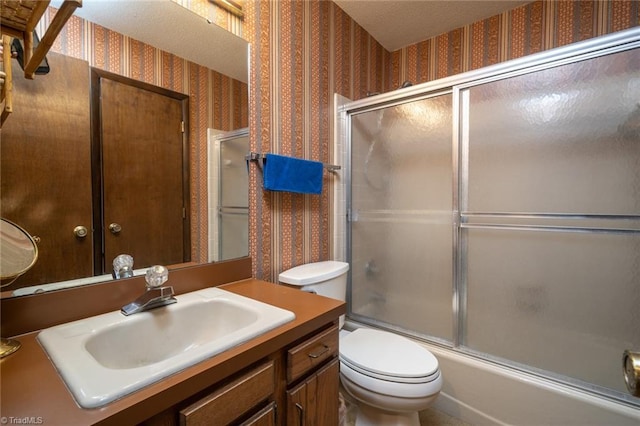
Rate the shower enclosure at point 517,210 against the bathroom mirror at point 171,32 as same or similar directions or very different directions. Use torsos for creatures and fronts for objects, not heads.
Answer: very different directions

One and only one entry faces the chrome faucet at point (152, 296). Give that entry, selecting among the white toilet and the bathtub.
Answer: the bathtub

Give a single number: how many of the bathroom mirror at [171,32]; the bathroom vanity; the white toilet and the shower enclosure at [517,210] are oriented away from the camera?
0

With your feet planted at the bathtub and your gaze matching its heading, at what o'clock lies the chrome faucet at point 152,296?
The chrome faucet is roughly at 12 o'clock from the bathtub.

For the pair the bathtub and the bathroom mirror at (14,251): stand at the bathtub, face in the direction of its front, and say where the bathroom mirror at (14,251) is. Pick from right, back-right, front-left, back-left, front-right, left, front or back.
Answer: front

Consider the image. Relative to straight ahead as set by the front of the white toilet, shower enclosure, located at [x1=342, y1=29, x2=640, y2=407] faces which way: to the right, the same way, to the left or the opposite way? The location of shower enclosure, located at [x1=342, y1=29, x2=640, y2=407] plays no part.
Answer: to the right

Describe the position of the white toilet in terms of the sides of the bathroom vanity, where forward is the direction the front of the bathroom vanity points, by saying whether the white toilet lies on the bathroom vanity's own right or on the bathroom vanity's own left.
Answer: on the bathroom vanity's own left

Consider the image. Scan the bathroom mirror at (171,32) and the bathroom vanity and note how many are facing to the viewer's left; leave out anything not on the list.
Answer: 0

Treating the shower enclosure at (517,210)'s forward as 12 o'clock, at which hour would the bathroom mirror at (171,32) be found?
The bathroom mirror is roughly at 12 o'clock from the shower enclosure.

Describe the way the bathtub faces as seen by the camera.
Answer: facing the viewer and to the left of the viewer

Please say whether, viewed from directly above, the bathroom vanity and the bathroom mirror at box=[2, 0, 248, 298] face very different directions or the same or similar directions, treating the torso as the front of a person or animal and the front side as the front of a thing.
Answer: same or similar directions

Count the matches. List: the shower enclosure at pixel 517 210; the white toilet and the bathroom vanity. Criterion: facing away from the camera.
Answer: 0

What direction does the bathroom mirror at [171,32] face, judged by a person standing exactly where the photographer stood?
facing the viewer and to the right of the viewer

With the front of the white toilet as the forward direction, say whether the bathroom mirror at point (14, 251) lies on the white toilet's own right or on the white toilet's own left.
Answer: on the white toilet's own right
